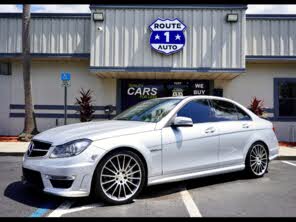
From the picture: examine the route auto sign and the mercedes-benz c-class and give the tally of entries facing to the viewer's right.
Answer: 0

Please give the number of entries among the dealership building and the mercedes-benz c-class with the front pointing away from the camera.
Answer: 0

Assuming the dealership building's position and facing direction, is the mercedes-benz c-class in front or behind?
in front

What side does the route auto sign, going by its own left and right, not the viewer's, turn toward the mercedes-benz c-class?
front

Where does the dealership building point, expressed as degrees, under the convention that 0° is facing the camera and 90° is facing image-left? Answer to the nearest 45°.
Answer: approximately 0°

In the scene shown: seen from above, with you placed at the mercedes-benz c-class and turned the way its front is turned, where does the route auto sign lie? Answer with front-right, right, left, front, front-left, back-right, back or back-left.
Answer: back-right

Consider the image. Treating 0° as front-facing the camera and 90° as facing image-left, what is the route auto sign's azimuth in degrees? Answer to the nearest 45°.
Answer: approximately 0°

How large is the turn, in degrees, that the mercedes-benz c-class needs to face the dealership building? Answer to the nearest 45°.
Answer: approximately 135° to its right
